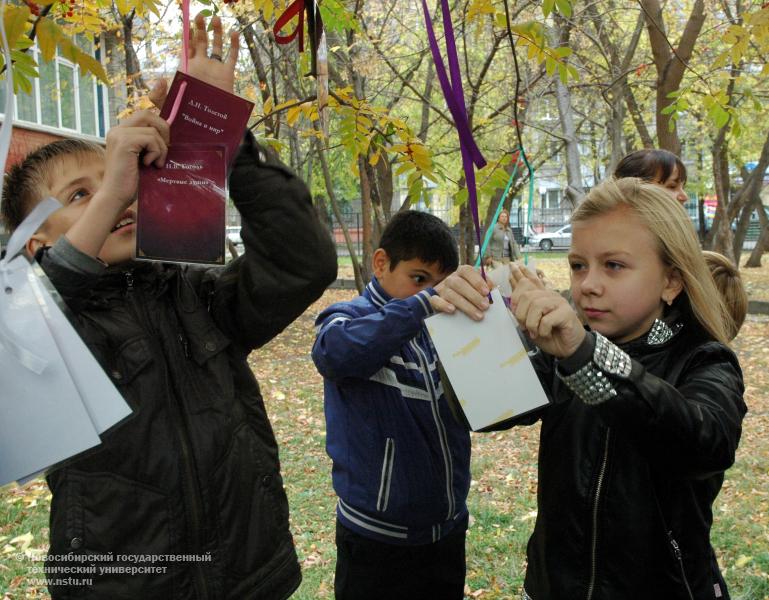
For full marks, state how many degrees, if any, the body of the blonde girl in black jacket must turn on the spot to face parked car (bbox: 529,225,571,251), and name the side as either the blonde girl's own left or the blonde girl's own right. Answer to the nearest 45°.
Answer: approximately 135° to the blonde girl's own right

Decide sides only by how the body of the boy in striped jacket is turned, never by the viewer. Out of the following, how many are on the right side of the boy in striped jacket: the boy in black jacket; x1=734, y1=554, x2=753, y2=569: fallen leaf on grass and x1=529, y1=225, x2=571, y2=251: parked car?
1

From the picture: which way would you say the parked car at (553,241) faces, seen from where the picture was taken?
facing to the left of the viewer

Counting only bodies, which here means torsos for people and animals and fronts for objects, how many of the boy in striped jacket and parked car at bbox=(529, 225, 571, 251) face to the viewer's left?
1

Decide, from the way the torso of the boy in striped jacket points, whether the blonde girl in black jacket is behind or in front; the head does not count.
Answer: in front

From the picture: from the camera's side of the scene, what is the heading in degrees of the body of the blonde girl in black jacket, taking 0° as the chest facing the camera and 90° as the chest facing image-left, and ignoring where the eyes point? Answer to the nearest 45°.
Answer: approximately 45°

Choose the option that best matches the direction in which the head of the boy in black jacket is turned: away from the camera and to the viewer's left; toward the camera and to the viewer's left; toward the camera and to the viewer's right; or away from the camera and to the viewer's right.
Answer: toward the camera and to the viewer's right

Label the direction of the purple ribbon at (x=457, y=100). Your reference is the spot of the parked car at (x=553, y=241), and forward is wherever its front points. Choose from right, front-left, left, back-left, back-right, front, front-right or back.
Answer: left

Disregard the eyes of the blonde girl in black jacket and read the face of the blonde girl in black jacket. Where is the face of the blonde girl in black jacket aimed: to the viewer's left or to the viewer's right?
to the viewer's left

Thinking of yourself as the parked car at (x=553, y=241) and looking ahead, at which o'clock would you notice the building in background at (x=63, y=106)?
The building in background is roughly at 10 o'clock from the parked car.

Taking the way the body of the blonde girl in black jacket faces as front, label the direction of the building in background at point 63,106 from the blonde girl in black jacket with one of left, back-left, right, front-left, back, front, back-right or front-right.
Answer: right

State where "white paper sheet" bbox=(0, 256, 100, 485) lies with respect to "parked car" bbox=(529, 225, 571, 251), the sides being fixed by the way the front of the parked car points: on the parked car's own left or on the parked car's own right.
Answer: on the parked car's own left

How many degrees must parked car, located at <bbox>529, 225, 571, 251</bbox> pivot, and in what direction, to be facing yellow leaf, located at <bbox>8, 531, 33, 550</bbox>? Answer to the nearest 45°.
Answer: approximately 90° to its left
